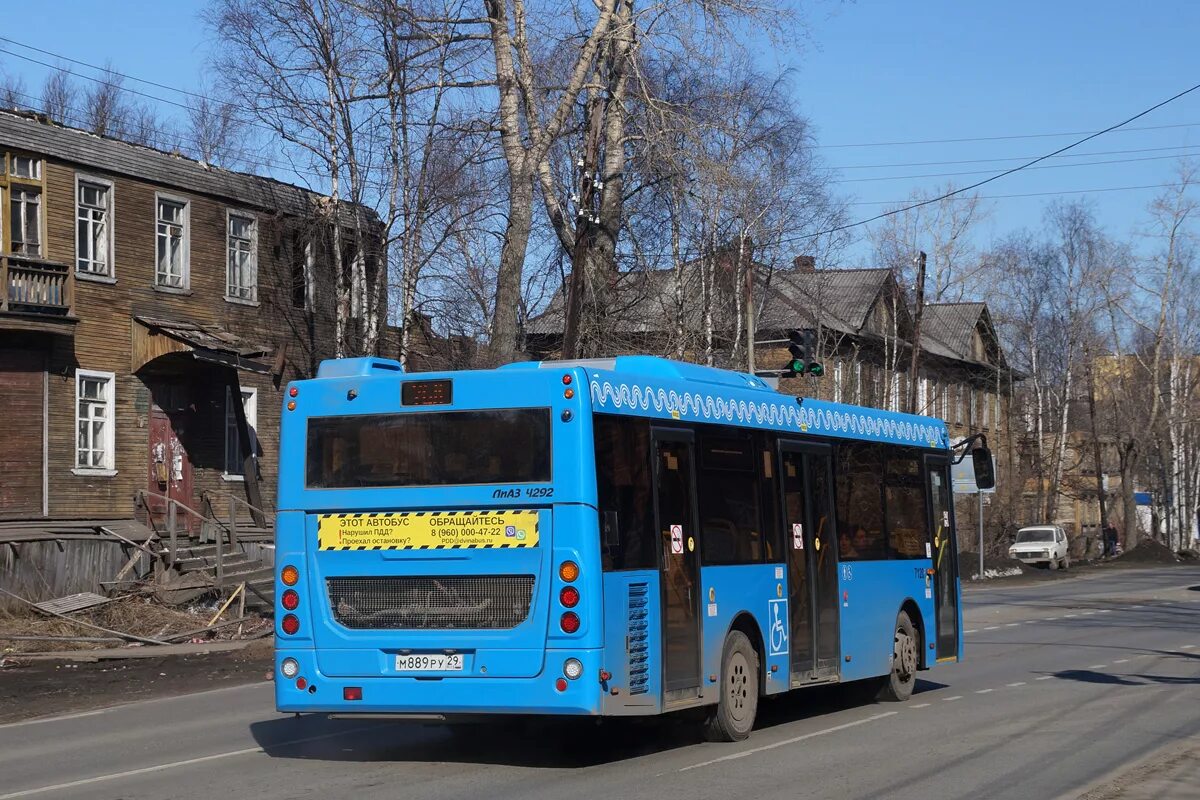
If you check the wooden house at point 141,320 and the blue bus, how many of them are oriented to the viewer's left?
0

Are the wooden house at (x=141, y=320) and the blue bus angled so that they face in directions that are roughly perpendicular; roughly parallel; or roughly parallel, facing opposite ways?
roughly perpendicular

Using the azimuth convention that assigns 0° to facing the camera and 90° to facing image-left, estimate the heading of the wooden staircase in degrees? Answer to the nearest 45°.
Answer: approximately 315°

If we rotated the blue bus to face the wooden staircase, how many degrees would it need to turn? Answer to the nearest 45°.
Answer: approximately 45° to its left

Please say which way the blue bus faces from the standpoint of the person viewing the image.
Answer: facing away from the viewer and to the right of the viewer

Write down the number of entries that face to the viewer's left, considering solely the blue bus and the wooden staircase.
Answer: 0

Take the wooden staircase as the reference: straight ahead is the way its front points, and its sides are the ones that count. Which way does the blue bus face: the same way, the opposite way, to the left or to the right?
to the left

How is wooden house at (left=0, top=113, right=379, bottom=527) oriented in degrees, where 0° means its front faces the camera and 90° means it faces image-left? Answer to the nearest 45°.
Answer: approximately 315°
